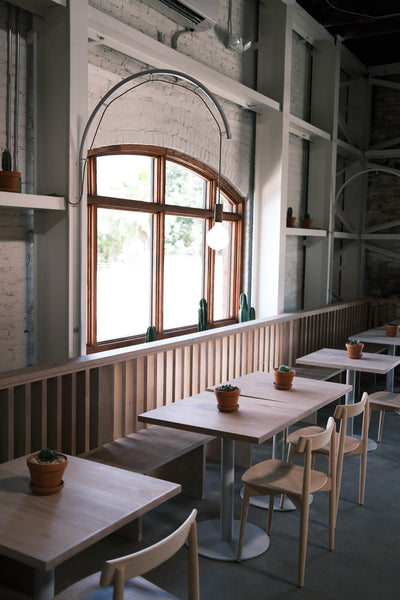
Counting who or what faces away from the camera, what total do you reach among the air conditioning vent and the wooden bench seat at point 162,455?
0

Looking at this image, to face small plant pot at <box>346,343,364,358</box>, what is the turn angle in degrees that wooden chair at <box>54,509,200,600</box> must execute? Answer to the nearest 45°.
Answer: approximately 90° to its right

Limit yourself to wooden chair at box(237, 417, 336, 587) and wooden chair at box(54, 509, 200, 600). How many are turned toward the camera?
0

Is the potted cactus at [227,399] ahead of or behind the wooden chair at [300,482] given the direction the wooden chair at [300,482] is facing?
ahead

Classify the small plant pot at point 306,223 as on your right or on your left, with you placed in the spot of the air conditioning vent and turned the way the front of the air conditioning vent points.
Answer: on your left

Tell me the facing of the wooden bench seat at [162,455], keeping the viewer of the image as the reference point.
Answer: facing the viewer and to the right of the viewer

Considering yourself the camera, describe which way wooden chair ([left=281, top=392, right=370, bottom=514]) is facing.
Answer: facing away from the viewer and to the left of the viewer

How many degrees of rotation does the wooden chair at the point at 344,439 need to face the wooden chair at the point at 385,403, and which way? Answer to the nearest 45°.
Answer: approximately 45° to its right

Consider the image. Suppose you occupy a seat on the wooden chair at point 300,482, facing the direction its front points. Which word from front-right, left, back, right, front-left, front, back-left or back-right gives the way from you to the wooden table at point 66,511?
left

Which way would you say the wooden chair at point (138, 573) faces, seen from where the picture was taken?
facing away from the viewer and to the left of the viewer

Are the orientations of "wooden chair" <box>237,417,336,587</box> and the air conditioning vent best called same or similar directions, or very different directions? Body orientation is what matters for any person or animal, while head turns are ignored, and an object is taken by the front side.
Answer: very different directions

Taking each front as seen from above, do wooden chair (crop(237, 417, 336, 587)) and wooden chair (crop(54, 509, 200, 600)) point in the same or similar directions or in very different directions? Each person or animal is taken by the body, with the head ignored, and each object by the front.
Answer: same or similar directions

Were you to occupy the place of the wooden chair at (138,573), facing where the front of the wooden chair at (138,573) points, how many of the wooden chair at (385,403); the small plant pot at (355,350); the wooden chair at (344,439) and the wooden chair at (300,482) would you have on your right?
4

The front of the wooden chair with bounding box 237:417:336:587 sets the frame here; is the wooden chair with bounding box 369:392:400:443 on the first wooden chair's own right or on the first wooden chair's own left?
on the first wooden chair's own right

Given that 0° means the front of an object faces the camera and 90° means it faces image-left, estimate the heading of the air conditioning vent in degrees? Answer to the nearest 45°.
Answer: approximately 315°

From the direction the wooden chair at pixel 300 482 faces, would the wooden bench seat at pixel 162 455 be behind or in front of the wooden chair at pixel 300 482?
in front

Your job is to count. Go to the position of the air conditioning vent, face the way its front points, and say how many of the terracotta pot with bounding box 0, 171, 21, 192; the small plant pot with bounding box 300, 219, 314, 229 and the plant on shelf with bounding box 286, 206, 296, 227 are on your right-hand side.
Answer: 1
